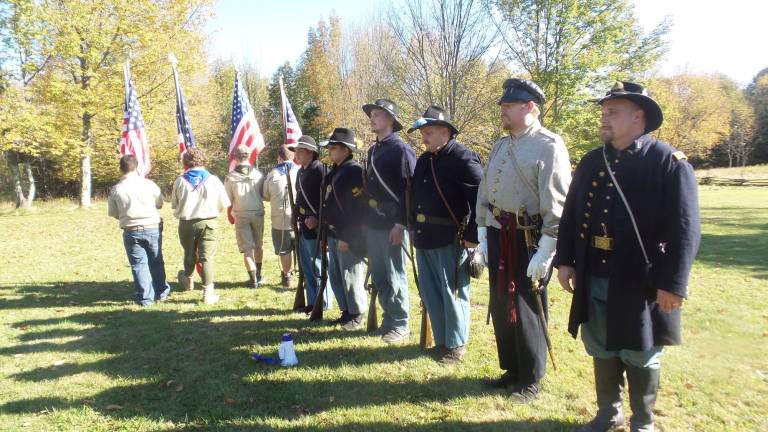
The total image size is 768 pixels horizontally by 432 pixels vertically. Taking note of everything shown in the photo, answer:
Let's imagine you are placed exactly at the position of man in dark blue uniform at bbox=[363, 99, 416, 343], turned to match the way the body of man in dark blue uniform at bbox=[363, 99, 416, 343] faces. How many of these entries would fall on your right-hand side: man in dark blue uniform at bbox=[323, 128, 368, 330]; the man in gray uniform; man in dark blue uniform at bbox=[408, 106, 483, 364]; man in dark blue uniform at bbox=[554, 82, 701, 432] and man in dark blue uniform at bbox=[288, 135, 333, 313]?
2

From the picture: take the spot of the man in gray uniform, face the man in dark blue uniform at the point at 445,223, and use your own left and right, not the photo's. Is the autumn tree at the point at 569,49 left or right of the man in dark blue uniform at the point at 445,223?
right

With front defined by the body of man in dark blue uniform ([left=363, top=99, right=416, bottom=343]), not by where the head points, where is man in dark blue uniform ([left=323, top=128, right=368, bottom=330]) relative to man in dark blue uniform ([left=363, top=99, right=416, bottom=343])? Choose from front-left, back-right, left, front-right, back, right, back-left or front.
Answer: right

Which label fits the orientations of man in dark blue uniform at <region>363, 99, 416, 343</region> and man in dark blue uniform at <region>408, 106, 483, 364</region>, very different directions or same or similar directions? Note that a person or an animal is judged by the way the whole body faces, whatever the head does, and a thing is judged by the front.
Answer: same or similar directions

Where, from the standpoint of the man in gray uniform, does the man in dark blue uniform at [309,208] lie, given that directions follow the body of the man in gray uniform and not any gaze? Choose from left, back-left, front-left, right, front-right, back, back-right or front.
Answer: right

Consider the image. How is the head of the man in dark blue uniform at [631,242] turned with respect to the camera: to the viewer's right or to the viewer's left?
to the viewer's left

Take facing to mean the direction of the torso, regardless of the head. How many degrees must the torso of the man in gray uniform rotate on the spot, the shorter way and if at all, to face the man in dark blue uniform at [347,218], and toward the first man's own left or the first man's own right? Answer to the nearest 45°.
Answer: approximately 90° to the first man's own right

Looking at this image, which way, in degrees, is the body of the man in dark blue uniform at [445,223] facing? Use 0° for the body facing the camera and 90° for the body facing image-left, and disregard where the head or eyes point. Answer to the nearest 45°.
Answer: approximately 45°

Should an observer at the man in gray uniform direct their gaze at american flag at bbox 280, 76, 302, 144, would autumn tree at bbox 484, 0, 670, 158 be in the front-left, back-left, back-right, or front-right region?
front-right

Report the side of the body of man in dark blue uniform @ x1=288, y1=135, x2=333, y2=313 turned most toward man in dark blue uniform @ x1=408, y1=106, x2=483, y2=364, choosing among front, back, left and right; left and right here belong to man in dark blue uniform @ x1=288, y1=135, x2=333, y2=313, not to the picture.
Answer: left

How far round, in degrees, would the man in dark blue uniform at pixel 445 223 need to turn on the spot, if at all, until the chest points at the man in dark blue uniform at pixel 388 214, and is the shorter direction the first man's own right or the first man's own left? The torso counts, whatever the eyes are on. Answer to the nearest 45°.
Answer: approximately 90° to the first man's own right

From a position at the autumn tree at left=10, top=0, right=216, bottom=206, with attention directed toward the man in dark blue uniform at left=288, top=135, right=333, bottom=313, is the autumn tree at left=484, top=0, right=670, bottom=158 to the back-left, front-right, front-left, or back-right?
front-left

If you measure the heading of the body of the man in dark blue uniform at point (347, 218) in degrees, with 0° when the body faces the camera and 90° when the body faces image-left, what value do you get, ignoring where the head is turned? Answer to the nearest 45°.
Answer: approximately 45°

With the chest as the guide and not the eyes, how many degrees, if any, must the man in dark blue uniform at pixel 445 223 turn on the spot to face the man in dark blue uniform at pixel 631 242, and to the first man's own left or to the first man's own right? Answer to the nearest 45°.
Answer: approximately 90° to the first man's own left

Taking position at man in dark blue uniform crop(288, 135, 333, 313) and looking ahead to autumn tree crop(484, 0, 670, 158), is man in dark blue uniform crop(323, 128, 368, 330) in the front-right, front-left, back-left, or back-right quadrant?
back-right

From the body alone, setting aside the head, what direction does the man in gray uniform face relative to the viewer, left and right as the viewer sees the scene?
facing the viewer and to the left of the viewer

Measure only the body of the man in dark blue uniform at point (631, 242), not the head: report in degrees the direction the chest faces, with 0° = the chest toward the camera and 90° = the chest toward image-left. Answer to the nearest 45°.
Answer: approximately 45°
